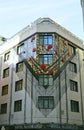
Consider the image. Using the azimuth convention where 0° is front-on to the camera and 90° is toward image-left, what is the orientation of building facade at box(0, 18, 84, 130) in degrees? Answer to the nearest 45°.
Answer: approximately 0°
